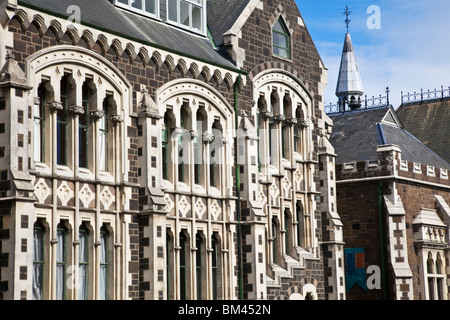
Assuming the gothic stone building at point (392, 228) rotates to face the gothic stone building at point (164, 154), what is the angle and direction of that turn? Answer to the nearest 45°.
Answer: approximately 90° to its right

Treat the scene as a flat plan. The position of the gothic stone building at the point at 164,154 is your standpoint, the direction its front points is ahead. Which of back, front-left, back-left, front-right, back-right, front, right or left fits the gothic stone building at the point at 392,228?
left

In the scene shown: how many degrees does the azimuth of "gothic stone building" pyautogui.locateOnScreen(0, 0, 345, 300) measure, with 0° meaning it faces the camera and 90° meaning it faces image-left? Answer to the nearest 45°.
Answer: approximately 315°

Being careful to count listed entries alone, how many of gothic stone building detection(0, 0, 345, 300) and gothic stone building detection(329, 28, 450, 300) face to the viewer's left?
0
